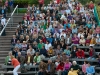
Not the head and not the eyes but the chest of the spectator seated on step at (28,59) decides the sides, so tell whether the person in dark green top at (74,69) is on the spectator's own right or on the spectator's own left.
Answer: on the spectator's own left

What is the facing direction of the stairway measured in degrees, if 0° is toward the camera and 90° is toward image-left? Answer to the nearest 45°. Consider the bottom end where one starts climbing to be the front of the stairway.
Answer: approximately 0°

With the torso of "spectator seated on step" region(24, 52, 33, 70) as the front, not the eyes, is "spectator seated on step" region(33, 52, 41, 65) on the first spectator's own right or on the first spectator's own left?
on the first spectator's own left

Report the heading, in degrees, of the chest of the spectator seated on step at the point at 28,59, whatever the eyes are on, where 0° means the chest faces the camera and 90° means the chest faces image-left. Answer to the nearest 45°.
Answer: approximately 0°

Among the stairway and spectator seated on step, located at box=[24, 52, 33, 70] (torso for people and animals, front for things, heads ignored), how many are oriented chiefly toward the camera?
2

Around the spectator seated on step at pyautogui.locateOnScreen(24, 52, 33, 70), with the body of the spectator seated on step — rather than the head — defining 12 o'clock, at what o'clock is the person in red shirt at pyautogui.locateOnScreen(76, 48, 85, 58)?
The person in red shirt is roughly at 9 o'clock from the spectator seated on step.
